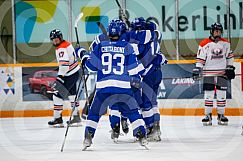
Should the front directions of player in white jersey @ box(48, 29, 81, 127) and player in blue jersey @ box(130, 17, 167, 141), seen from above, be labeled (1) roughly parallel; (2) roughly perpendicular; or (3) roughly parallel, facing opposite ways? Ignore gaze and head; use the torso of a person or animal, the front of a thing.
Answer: roughly parallel

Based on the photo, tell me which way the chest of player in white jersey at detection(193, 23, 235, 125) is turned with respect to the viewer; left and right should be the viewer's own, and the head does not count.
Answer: facing the viewer

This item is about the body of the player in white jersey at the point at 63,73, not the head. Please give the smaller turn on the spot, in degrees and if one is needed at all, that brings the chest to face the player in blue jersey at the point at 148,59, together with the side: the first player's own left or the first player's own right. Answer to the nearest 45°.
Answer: approximately 135° to the first player's own left

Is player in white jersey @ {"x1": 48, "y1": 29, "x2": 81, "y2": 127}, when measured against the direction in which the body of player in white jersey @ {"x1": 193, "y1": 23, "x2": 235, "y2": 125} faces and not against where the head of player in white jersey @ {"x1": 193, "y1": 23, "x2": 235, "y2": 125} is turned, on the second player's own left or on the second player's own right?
on the second player's own right

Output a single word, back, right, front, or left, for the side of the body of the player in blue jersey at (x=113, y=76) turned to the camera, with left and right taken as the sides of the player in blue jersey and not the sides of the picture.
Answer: back

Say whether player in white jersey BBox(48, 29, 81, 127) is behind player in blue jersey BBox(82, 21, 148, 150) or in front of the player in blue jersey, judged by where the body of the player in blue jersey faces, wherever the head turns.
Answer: in front
